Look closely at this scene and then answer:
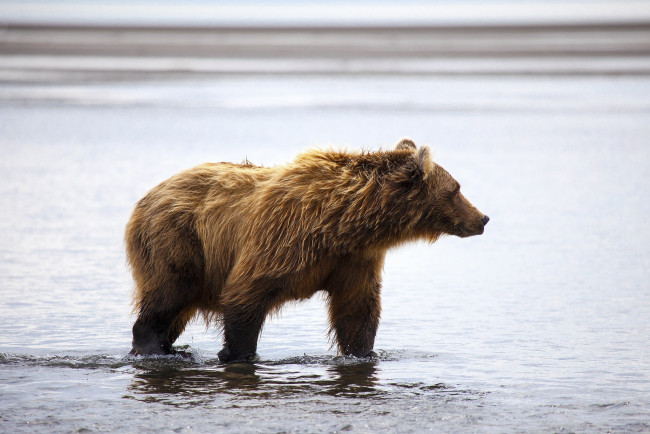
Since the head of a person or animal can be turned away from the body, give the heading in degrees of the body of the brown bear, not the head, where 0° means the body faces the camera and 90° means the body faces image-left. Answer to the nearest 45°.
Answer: approximately 270°
